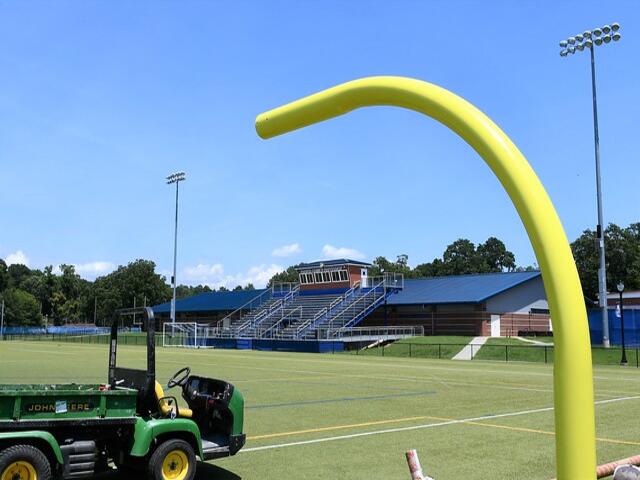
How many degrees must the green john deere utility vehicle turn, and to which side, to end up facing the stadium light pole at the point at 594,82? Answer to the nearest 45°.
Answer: approximately 45° to its left

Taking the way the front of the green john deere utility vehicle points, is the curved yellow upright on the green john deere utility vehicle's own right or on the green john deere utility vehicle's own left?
on the green john deere utility vehicle's own right

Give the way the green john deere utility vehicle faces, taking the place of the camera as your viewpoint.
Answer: facing to the right of the viewer
